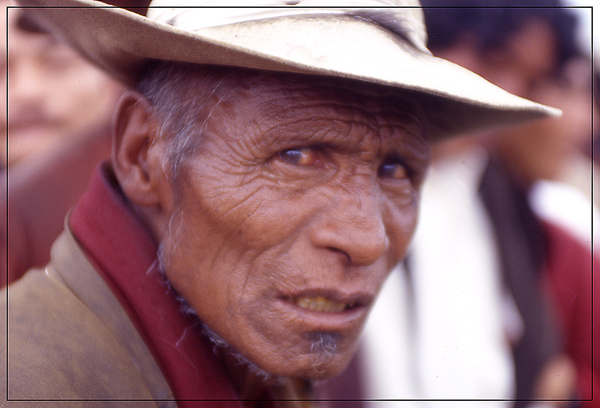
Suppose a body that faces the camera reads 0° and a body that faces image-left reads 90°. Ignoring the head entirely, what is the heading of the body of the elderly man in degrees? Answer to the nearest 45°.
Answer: approximately 315°

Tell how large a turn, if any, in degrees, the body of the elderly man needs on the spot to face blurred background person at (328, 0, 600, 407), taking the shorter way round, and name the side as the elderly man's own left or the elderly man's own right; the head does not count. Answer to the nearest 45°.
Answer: approximately 90° to the elderly man's own left

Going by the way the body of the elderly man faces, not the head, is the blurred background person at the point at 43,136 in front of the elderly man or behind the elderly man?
behind
